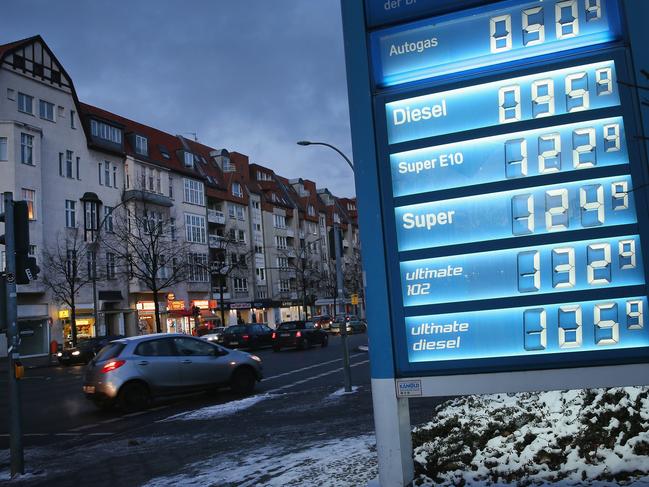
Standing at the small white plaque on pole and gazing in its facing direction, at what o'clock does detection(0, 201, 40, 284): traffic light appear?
The traffic light is roughly at 4 o'clock from the small white plaque on pole.

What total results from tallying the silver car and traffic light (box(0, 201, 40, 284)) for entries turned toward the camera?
0

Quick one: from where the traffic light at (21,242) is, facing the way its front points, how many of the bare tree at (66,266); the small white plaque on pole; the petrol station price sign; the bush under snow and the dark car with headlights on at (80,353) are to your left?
2

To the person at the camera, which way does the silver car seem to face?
facing away from the viewer and to the right of the viewer

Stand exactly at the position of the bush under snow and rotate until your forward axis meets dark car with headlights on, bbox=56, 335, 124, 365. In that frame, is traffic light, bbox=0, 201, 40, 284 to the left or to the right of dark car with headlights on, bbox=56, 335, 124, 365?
left

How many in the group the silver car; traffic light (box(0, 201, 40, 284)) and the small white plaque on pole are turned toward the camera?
1

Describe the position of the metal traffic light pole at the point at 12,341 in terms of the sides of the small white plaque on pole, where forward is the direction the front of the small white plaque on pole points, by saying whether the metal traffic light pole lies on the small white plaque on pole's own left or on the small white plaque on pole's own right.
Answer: on the small white plaque on pole's own right

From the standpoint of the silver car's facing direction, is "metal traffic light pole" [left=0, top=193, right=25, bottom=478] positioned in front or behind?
behind

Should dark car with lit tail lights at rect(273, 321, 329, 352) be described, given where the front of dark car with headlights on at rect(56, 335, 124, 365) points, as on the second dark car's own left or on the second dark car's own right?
on the second dark car's own left
